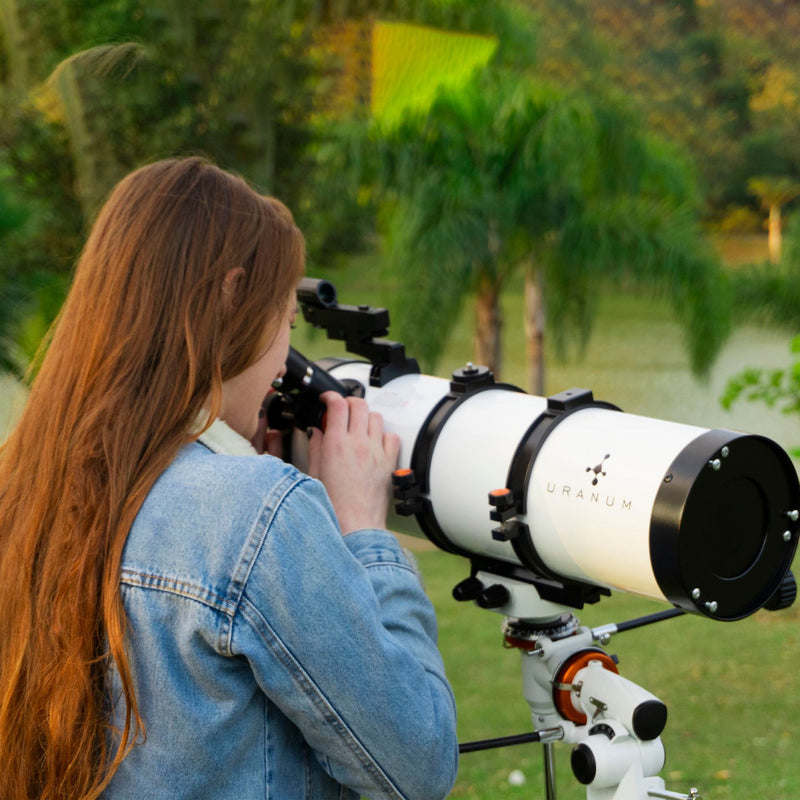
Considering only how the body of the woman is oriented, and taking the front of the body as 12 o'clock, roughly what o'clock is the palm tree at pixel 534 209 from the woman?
The palm tree is roughly at 11 o'clock from the woman.

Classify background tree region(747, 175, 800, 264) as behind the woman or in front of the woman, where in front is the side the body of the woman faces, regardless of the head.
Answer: in front

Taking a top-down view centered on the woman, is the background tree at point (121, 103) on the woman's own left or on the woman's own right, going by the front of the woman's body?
on the woman's own left

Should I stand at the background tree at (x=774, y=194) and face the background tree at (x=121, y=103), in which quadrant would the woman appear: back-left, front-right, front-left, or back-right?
front-left

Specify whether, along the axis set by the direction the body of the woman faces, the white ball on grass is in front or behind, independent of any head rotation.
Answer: in front

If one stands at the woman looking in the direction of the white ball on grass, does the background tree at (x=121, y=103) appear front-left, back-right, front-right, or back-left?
front-left

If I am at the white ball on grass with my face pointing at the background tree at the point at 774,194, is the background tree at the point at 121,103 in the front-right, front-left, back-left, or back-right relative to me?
front-left

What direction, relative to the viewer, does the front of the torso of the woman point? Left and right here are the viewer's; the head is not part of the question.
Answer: facing away from the viewer and to the right of the viewer

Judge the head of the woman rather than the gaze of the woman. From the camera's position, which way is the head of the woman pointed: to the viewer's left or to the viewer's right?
to the viewer's right
